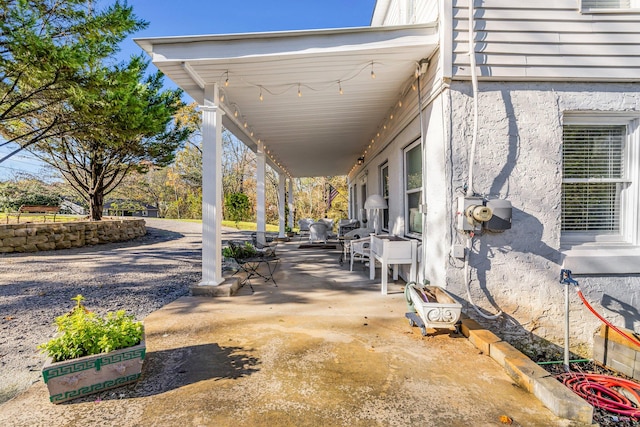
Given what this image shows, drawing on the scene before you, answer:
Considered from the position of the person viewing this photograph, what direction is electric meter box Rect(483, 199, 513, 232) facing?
facing the viewer

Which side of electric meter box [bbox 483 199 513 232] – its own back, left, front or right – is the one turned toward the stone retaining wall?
right

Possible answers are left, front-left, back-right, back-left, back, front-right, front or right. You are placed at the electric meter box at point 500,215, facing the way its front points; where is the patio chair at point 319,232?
back-right
